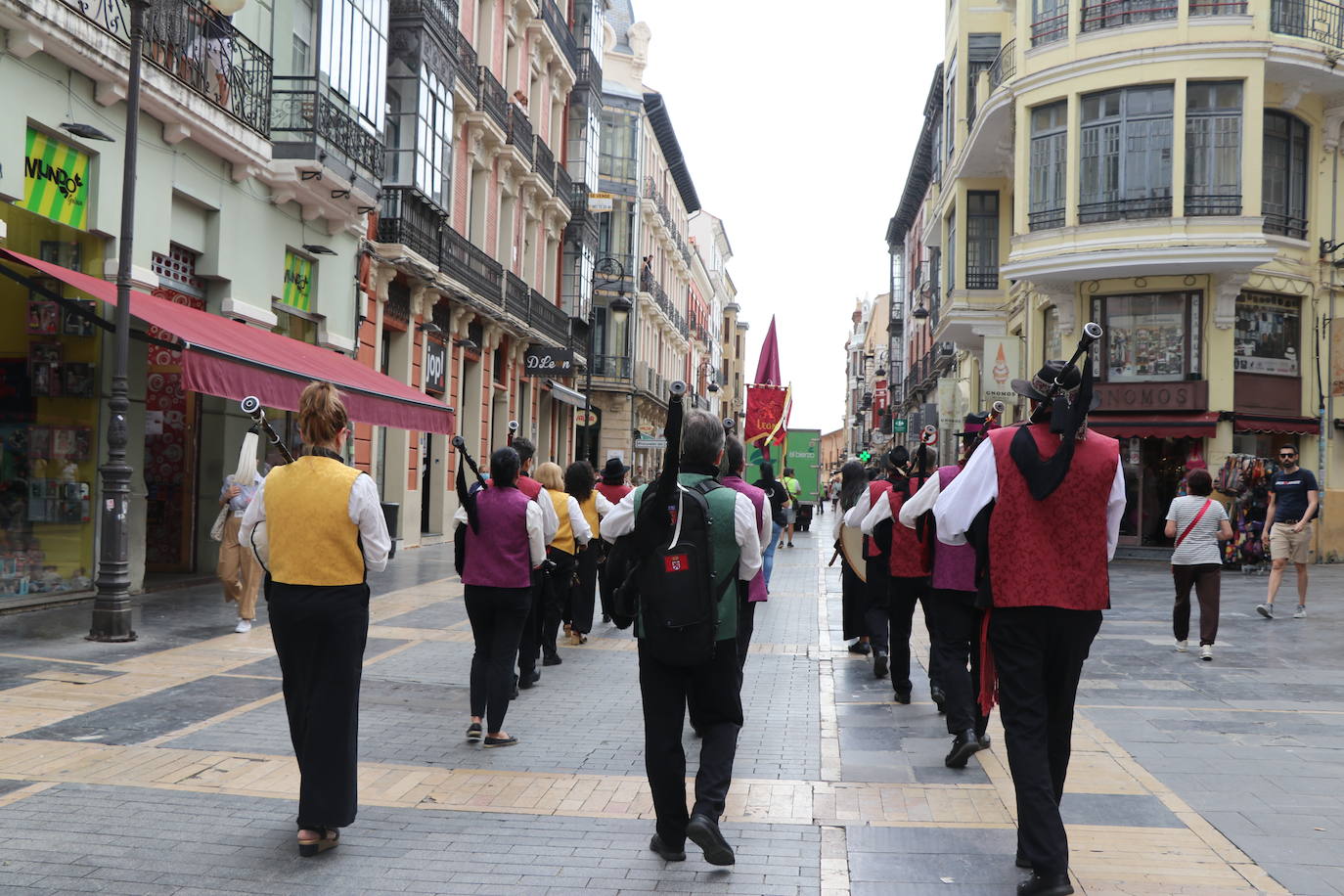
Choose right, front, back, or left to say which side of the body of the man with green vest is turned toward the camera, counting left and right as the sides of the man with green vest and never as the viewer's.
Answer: back

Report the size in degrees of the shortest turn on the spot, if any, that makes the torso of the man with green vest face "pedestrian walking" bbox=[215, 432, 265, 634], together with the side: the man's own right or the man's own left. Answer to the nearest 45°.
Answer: approximately 45° to the man's own left

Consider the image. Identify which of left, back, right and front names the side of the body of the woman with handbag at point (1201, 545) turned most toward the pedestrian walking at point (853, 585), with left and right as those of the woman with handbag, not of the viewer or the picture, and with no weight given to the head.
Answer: left

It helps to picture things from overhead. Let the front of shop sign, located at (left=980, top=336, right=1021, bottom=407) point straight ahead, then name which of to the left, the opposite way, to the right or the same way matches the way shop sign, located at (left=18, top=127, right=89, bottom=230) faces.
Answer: to the left

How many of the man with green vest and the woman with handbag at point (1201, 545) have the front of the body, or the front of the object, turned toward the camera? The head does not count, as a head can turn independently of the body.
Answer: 0

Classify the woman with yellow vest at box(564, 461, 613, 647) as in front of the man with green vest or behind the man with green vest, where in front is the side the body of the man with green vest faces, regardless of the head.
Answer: in front

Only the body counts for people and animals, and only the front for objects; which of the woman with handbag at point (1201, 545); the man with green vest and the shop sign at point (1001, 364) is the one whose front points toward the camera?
the shop sign

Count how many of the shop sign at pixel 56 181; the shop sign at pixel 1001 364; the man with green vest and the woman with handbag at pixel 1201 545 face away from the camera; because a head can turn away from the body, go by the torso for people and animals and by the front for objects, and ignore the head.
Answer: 2

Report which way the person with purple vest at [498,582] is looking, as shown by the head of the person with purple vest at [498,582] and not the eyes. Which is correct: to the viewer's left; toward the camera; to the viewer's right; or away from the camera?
away from the camera

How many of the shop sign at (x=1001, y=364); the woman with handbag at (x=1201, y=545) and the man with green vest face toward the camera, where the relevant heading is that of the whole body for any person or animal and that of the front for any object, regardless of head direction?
1

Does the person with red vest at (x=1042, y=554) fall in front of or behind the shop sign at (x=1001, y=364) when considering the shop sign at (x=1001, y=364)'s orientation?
in front

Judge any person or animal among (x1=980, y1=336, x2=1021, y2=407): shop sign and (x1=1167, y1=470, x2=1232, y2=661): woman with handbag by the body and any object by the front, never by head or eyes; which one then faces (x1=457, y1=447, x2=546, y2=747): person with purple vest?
the shop sign

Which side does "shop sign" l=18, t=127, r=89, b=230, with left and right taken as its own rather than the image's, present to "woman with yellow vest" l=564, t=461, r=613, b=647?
front

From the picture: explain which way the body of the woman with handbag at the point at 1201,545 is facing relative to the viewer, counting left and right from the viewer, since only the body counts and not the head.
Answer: facing away from the viewer

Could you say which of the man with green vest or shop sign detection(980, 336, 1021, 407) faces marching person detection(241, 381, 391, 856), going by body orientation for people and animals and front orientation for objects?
the shop sign
